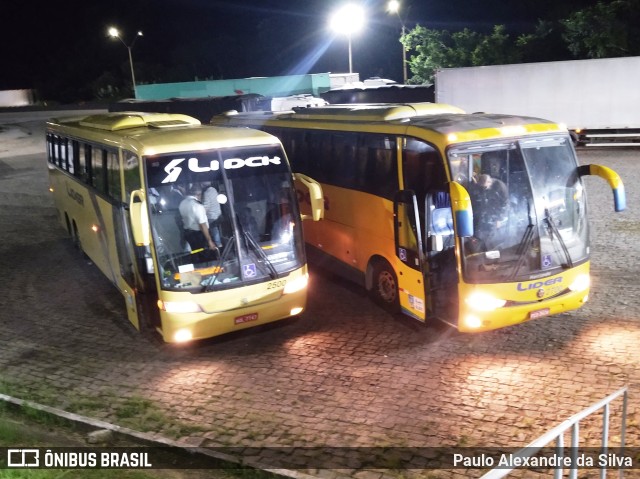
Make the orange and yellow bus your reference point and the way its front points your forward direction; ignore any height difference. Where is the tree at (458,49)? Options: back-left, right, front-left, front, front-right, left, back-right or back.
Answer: back-left

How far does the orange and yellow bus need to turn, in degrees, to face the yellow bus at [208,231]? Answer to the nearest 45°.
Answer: approximately 135° to its right

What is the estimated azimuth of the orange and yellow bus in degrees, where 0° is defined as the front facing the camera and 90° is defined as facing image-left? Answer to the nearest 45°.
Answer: approximately 315°

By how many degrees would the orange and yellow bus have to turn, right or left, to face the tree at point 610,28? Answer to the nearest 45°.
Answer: approximately 135° to its left
